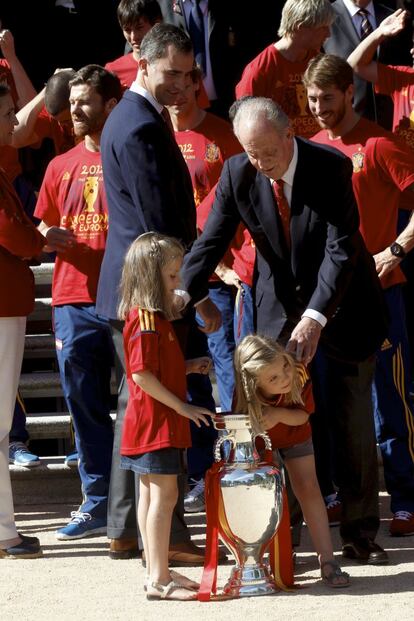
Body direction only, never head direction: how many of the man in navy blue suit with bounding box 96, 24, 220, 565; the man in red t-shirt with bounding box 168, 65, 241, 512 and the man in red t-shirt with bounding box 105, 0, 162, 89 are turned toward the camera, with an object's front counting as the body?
2

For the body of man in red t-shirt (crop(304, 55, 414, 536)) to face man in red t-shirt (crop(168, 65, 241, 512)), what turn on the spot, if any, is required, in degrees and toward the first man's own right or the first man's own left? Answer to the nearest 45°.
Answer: approximately 90° to the first man's own right

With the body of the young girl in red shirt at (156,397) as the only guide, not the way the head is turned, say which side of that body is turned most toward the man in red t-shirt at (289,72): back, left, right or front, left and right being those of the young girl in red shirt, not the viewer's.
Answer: left

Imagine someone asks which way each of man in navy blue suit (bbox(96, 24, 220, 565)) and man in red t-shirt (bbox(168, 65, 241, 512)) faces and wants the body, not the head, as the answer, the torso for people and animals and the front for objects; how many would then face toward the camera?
1

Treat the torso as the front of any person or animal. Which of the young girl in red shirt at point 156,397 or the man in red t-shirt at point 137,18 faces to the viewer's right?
the young girl in red shirt

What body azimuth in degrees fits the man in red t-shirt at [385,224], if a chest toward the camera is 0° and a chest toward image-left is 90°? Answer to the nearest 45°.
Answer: approximately 45°

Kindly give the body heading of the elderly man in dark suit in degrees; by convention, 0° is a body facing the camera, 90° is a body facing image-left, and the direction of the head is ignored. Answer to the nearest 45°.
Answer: approximately 45°

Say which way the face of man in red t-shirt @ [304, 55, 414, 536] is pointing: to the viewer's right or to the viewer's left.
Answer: to the viewer's left

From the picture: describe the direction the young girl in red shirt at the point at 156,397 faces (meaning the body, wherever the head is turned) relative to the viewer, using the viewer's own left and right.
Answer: facing to the right of the viewer

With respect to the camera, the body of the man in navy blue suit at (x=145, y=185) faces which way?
to the viewer's right

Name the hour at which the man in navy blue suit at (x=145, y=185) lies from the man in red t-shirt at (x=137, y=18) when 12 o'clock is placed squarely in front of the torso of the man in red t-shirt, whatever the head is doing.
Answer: The man in navy blue suit is roughly at 12 o'clock from the man in red t-shirt.
